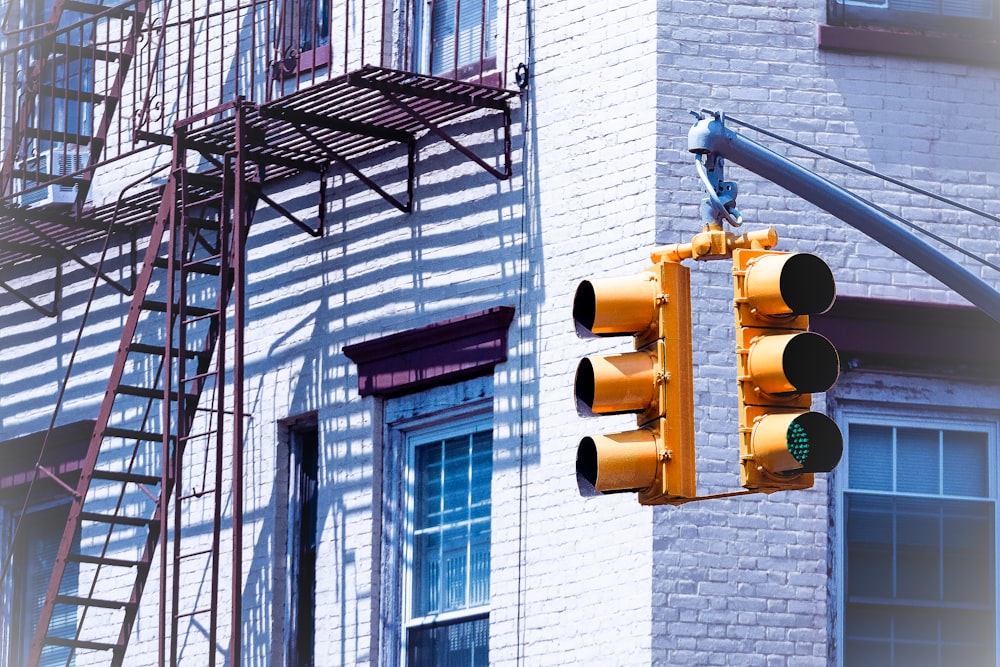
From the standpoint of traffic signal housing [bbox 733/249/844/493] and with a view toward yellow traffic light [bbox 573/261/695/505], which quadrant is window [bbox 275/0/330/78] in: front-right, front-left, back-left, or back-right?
front-right

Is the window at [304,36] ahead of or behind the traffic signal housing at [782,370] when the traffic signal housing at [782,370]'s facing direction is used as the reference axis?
behind

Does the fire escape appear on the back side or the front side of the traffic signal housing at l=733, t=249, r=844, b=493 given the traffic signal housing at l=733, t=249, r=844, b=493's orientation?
on the back side

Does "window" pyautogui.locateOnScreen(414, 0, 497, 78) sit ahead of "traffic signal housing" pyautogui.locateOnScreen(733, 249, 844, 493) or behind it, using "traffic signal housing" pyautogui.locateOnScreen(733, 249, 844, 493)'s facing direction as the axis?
behind

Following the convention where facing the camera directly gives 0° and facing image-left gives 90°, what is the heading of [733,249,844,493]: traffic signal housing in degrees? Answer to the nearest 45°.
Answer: approximately 315°
